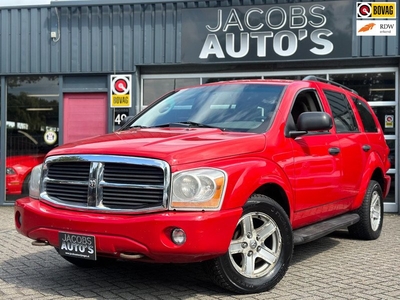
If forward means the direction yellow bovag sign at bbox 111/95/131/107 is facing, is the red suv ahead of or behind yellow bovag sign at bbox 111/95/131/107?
ahead

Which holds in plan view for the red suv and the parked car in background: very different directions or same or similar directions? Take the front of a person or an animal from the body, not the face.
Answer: same or similar directions

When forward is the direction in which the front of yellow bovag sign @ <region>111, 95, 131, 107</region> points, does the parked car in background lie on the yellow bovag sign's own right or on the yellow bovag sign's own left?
on the yellow bovag sign's own right

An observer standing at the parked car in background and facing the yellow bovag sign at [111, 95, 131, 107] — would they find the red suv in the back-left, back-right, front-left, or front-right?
front-right

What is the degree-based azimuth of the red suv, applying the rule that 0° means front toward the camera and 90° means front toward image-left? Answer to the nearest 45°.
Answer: approximately 45°

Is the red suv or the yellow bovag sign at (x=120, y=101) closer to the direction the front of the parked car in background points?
the red suv

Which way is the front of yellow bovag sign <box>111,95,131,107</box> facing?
toward the camera

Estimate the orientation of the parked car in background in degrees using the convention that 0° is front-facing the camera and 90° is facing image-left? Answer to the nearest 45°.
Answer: approximately 45°

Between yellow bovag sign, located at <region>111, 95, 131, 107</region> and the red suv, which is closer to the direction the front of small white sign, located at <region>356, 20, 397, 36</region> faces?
the red suv

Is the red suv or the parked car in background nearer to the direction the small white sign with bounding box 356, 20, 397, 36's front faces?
the red suv

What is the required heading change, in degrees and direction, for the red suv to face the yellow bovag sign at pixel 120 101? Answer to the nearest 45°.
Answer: approximately 135° to its right
